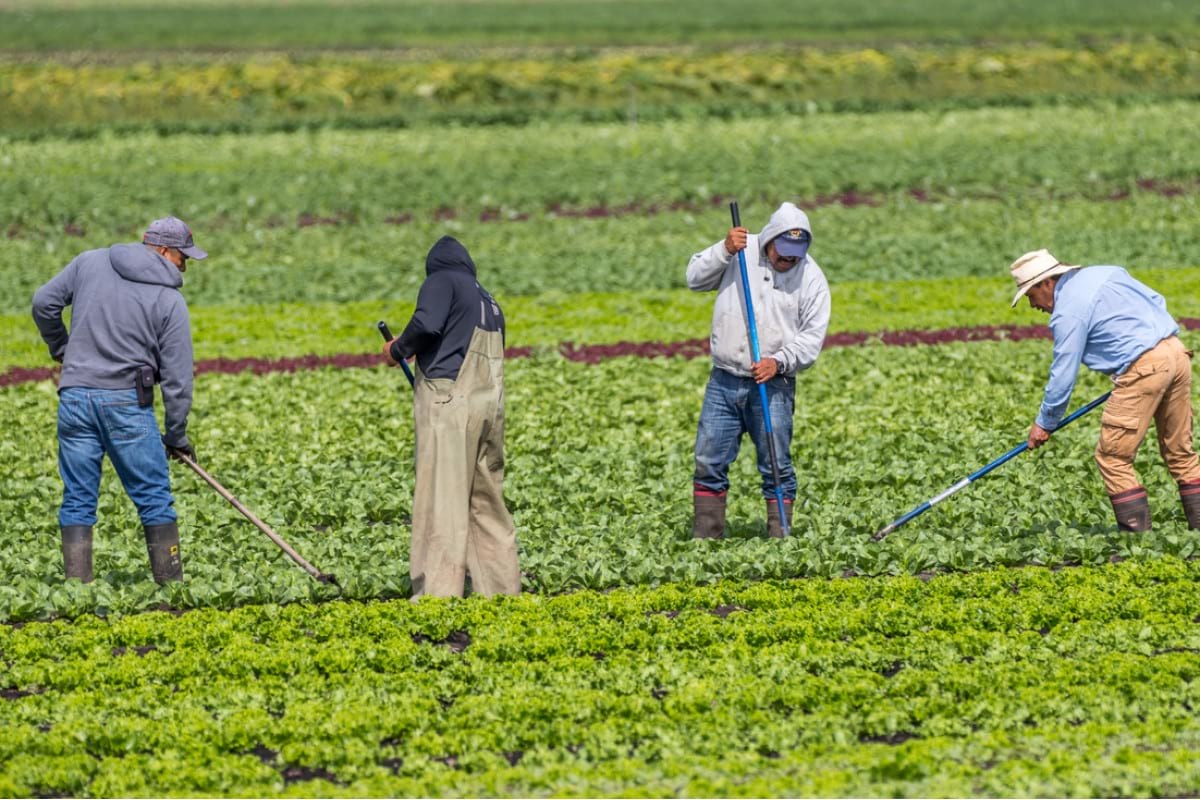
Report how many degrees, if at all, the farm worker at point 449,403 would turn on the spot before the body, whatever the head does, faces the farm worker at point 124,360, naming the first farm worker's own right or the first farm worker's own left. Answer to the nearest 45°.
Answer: approximately 45° to the first farm worker's own left

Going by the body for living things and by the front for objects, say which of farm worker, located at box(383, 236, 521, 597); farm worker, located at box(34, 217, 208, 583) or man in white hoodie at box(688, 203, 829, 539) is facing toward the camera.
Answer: the man in white hoodie

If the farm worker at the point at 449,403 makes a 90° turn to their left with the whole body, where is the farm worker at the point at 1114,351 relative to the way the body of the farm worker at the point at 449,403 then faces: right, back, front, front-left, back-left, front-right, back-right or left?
back-left

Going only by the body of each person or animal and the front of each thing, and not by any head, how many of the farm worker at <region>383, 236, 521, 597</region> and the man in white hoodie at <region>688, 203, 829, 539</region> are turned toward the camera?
1

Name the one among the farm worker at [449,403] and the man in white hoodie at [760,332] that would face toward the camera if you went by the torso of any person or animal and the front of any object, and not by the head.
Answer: the man in white hoodie

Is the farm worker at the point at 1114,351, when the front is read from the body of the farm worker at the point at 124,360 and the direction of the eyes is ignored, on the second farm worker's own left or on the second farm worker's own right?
on the second farm worker's own right

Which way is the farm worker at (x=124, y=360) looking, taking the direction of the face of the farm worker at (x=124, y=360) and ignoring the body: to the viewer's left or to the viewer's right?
to the viewer's right

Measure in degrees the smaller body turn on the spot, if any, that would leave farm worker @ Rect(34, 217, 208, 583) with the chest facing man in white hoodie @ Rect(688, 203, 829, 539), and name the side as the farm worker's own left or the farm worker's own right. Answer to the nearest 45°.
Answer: approximately 45° to the farm worker's own right

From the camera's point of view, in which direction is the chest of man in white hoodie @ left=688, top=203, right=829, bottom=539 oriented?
toward the camera

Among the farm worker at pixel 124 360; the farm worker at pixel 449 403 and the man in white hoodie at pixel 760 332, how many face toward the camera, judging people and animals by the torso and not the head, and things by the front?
1

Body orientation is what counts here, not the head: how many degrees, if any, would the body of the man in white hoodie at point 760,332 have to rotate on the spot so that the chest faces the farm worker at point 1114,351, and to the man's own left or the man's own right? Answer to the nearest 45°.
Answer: approximately 90° to the man's own left

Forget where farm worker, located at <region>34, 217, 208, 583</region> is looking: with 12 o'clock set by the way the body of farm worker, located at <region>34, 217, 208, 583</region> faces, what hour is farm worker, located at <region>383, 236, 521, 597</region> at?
farm worker, located at <region>383, 236, 521, 597</region> is roughly at 2 o'clock from farm worker, located at <region>34, 217, 208, 583</region>.

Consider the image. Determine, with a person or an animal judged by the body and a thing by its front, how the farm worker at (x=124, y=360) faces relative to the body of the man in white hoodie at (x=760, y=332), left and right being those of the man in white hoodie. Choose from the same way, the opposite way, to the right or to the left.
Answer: the opposite way

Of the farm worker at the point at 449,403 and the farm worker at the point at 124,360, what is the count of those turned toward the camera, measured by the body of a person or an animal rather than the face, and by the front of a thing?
0

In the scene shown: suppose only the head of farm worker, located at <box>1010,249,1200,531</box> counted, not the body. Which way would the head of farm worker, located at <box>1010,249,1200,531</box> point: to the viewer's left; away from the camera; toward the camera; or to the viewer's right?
to the viewer's left

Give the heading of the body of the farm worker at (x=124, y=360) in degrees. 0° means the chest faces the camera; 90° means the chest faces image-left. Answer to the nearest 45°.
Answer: approximately 225°

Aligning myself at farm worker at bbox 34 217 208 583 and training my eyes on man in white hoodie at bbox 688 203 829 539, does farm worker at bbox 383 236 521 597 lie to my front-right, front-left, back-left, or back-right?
front-right

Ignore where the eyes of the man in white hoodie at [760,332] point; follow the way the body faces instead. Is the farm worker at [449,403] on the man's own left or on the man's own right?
on the man's own right
